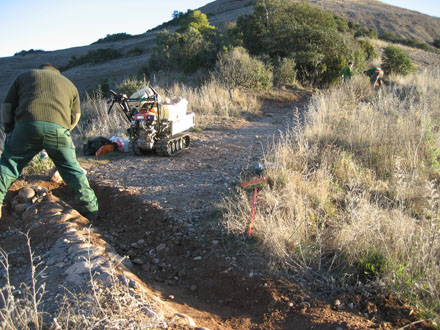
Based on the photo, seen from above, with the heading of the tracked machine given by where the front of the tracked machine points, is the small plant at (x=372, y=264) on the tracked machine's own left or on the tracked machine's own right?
on the tracked machine's own right

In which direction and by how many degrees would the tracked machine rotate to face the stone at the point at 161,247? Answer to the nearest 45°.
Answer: approximately 135° to its right

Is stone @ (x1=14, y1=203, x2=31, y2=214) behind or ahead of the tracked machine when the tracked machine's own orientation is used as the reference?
behind

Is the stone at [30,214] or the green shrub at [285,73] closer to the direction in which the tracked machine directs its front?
the green shrub

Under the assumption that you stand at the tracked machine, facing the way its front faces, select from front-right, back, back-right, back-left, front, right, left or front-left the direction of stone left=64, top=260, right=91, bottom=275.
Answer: back-right

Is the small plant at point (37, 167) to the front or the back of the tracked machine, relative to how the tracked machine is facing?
to the back

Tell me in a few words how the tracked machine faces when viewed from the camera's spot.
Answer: facing away from the viewer and to the right of the viewer

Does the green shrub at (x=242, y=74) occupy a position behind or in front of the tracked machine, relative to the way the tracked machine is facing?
in front

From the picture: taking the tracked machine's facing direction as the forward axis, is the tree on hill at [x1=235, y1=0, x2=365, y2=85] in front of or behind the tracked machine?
in front

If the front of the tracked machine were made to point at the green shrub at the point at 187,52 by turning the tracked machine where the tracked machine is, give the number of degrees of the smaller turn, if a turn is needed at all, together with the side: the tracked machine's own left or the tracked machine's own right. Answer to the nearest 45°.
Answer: approximately 45° to the tracked machine's own left

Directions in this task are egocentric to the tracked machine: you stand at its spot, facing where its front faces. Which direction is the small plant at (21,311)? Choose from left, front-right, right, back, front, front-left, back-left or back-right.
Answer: back-right
